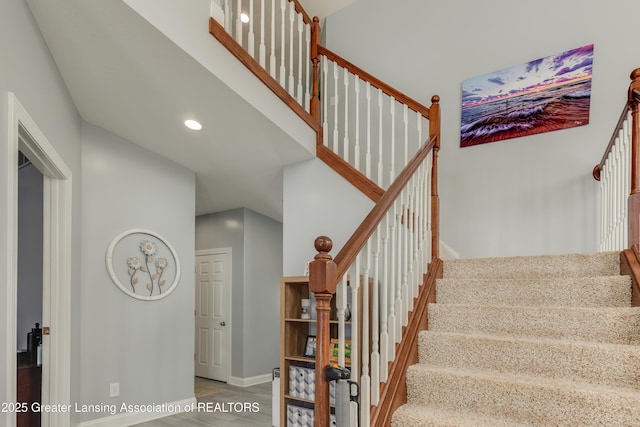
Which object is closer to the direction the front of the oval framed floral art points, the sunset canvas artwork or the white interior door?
the sunset canvas artwork

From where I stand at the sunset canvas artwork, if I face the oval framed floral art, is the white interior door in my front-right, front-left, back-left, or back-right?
front-right

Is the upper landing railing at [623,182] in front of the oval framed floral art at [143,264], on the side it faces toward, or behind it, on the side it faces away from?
in front

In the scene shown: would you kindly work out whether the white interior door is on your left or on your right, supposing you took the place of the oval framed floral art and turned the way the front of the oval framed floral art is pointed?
on your left

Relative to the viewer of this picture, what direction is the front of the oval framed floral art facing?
facing the viewer and to the right of the viewer
